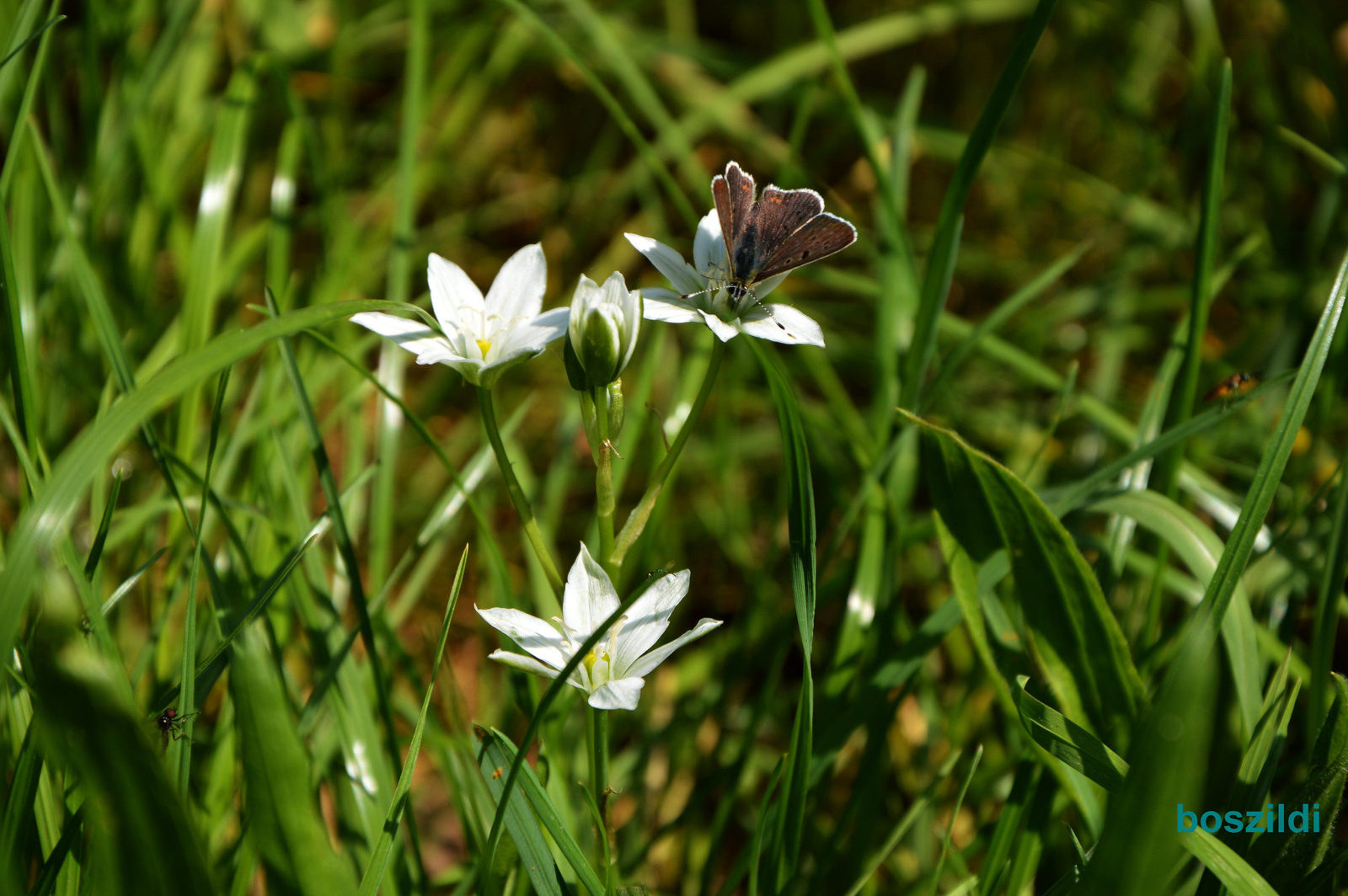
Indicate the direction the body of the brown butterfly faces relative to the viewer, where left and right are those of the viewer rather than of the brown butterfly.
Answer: facing the viewer

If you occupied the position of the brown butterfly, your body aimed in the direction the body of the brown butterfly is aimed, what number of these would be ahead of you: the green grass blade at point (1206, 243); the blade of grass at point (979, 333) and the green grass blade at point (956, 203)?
0
